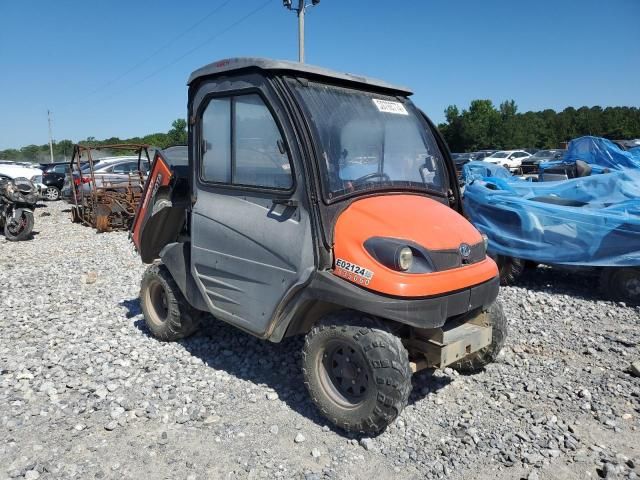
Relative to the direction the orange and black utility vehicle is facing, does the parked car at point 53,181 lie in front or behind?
behind

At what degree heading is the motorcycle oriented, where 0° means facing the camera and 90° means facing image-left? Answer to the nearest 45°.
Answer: approximately 315°

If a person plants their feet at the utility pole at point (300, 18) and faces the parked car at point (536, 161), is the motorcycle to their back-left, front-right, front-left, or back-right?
back-right

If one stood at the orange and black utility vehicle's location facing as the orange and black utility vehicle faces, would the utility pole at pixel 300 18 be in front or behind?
behind

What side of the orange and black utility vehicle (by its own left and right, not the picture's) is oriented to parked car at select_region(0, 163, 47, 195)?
back

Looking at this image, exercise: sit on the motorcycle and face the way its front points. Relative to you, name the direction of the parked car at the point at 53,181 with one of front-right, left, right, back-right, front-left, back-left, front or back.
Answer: back-left

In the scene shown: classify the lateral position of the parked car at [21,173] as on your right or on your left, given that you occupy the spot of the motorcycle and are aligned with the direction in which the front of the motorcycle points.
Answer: on your left

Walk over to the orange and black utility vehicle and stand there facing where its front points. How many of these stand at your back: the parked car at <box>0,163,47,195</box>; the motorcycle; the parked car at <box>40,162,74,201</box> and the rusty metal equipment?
4

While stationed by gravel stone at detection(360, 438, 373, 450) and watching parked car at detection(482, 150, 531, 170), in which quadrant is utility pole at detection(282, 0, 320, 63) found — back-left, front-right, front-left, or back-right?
front-left

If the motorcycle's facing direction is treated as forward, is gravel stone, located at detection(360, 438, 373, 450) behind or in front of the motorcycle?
in front

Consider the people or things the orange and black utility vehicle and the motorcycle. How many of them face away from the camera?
0
